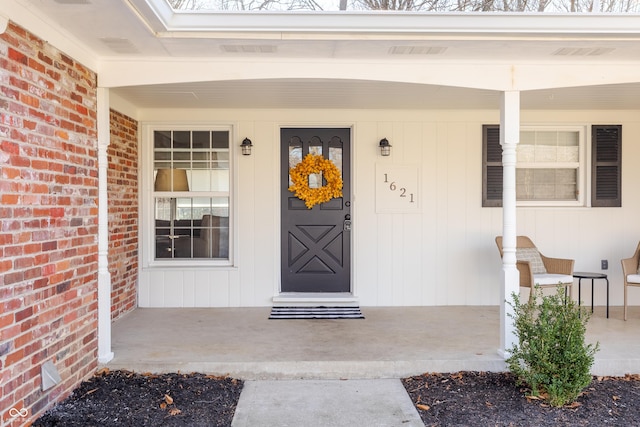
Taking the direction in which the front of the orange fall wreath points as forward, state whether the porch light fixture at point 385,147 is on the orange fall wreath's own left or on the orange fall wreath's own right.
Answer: on the orange fall wreath's own left

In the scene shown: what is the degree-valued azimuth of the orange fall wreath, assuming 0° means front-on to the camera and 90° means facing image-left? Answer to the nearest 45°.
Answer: approximately 0°

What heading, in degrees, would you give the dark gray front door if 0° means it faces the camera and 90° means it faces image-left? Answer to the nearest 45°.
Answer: approximately 0°
